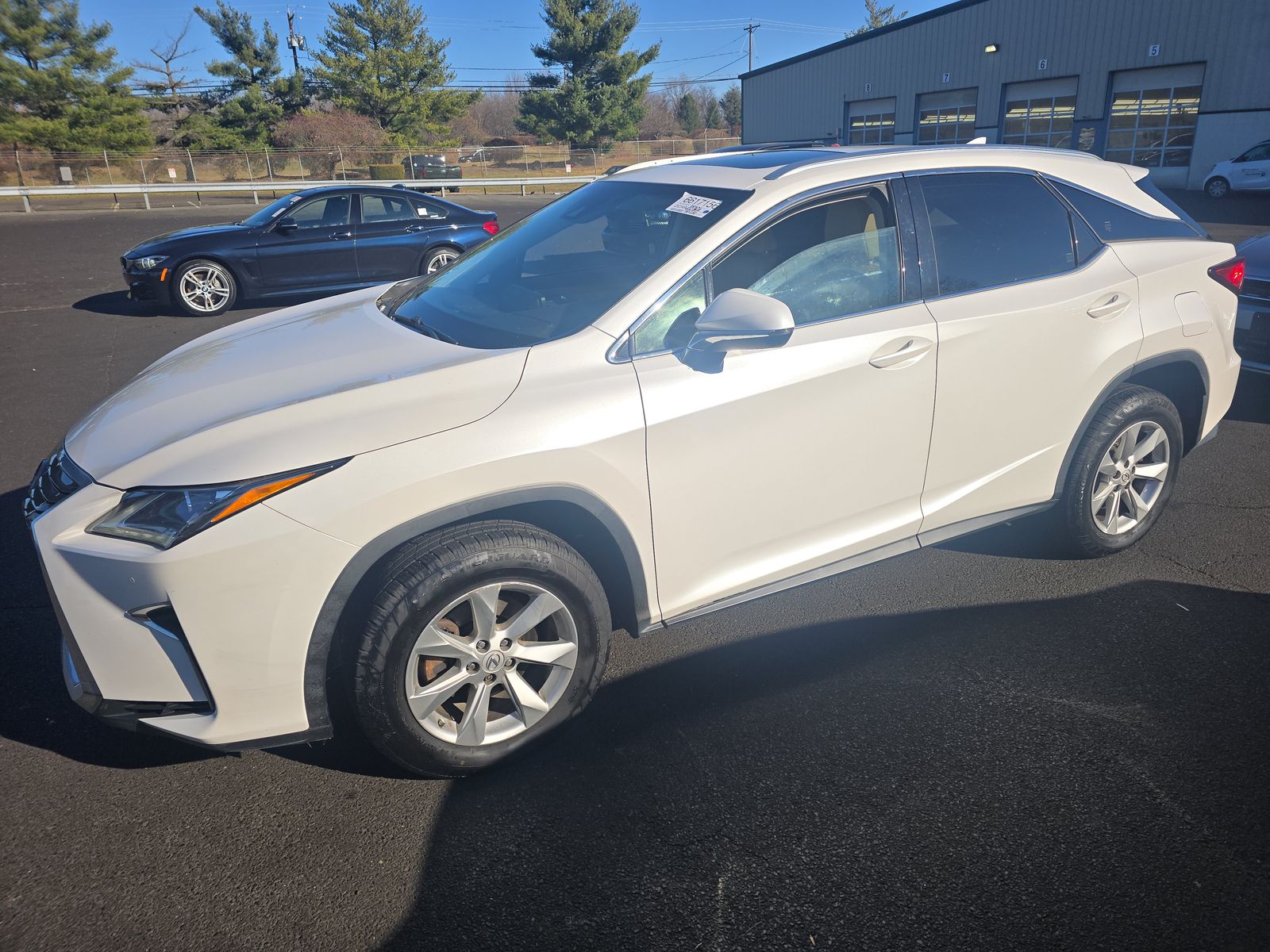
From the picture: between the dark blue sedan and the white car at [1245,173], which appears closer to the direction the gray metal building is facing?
the dark blue sedan

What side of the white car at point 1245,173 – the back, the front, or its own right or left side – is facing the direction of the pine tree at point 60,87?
front

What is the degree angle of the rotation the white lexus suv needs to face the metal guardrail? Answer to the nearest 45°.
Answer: approximately 90° to its right

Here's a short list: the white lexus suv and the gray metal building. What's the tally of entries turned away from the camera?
0

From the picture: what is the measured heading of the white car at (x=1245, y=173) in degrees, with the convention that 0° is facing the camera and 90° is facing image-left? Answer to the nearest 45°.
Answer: approximately 90°

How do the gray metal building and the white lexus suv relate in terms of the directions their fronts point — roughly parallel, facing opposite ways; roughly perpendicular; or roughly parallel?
roughly parallel

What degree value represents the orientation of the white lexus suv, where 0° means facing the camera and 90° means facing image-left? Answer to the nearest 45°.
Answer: approximately 45°

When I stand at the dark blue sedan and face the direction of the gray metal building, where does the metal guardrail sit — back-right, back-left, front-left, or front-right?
front-left

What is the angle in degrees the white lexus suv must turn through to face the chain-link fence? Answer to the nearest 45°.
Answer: approximately 135° to its right

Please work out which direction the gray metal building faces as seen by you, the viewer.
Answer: facing the viewer and to the left of the viewer

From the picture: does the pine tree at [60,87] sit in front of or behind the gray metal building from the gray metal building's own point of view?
in front

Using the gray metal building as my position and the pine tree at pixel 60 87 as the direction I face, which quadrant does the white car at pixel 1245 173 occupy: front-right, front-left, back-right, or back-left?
back-left

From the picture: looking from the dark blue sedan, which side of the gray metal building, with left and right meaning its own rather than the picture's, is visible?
front
